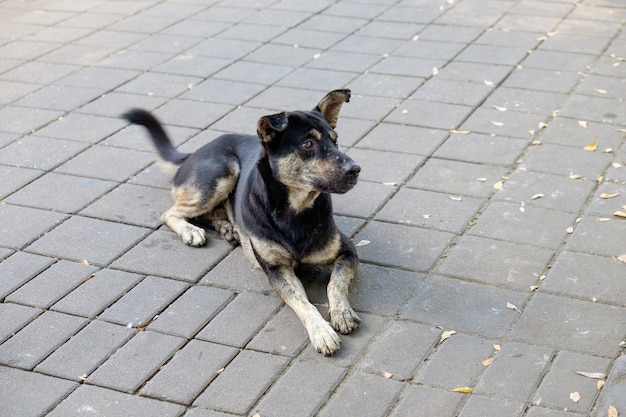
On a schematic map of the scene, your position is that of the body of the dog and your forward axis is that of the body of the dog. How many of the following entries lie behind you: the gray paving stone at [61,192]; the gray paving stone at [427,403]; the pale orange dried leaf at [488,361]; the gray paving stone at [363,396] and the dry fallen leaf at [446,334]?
1

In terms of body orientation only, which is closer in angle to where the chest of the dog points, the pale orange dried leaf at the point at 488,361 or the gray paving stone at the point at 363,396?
the pale orange dried leaf

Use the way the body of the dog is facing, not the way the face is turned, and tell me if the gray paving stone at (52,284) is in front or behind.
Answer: behind

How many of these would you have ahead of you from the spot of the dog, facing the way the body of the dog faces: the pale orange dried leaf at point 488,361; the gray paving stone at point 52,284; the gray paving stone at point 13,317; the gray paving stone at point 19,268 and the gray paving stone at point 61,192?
1

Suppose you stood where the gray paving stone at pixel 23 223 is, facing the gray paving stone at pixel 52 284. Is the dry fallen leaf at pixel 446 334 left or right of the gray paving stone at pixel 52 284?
left

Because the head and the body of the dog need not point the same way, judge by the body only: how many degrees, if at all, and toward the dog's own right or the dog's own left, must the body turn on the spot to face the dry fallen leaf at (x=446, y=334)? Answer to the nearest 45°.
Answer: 0° — it already faces it

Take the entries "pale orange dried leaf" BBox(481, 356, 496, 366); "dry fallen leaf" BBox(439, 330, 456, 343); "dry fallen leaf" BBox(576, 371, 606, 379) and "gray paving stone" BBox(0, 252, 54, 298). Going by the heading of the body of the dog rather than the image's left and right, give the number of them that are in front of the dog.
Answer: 3

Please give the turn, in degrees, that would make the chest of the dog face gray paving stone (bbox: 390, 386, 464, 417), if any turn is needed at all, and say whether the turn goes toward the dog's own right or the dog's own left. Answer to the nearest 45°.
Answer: approximately 45° to the dog's own right

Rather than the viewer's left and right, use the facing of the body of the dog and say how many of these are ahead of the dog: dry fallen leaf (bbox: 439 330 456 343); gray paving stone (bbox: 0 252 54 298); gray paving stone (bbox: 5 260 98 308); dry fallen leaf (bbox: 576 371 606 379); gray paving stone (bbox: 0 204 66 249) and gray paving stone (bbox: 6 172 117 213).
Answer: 2

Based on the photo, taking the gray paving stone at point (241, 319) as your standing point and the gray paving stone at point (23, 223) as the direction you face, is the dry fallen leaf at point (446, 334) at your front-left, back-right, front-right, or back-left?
back-right

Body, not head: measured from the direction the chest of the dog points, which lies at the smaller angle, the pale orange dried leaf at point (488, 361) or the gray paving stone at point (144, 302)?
the pale orange dried leaf

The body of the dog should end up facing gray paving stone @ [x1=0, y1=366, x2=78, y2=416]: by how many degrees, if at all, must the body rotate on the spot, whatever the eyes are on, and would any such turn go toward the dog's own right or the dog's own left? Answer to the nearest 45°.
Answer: approximately 90° to the dog's own right

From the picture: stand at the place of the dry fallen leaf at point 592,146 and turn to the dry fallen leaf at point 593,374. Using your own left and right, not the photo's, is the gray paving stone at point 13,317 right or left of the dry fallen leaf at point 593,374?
right

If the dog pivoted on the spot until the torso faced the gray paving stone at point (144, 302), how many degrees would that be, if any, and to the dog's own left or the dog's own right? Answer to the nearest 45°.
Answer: approximately 135° to the dog's own right

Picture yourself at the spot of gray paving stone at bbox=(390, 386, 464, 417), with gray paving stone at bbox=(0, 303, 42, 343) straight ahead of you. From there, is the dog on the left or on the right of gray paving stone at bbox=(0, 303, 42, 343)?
right

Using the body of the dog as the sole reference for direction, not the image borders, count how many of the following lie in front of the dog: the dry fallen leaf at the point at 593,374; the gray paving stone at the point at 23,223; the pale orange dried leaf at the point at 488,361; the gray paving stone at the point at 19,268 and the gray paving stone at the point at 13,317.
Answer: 2

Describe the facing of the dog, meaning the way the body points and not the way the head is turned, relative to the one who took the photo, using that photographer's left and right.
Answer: facing the viewer and to the right of the viewer

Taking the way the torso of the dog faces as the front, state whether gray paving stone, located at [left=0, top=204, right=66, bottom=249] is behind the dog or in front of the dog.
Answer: behind

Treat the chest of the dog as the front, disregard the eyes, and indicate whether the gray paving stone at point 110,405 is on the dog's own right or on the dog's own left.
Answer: on the dog's own right
